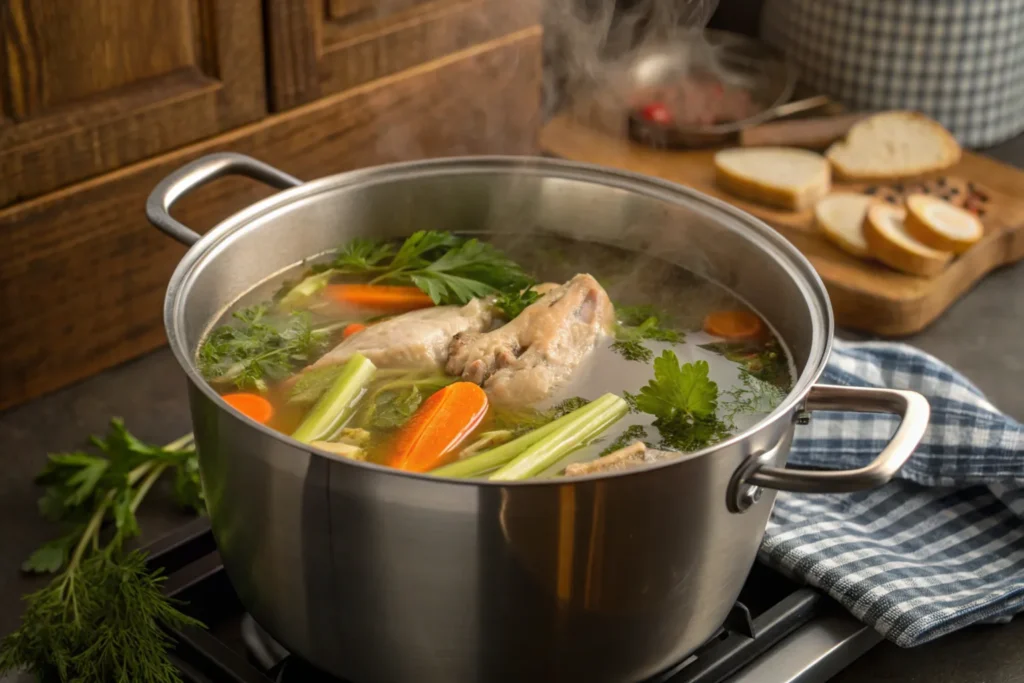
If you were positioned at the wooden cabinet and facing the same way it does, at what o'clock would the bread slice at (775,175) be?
The bread slice is roughly at 10 o'clock from the wooden cabinet.

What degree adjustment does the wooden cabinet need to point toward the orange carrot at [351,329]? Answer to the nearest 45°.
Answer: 0° — it already faces it

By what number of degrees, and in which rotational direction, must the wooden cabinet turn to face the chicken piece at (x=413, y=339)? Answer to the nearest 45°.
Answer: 0° — it already faces it

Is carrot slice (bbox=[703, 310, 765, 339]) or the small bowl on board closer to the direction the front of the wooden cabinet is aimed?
the carrot slice

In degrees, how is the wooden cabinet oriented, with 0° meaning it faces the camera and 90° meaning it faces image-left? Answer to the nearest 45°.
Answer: approximately 315°

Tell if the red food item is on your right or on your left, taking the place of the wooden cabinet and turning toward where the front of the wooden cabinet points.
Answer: on your left

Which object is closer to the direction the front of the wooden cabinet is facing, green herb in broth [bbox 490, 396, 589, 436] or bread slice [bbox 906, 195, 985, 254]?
the green herb in broth

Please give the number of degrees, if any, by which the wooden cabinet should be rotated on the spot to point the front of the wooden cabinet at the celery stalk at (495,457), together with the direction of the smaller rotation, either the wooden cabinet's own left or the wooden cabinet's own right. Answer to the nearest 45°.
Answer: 0° — it already faces it

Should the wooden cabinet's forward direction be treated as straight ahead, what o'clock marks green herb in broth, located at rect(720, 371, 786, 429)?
The green herb in broth is roughly at 12 o'clock from the wooden cabinet.

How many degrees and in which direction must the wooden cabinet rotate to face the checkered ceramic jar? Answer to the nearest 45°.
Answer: approximately 45° to its left

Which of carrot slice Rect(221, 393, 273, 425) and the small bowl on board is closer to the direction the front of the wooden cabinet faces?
the carrot slice
